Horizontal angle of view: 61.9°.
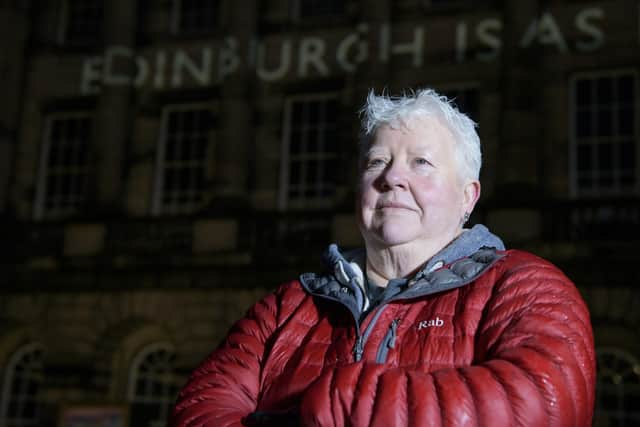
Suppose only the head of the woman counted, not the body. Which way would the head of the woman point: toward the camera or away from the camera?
toward the camera

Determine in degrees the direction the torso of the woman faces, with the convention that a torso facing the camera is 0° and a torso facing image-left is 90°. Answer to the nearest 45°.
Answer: approximately 45°
